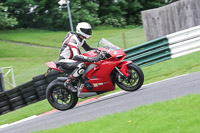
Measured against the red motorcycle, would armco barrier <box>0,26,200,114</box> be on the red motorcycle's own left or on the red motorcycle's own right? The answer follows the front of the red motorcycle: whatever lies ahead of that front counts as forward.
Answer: on the red motorcycle's own left

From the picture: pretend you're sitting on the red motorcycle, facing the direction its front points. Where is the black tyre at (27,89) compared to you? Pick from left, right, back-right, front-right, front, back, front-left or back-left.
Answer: back-left

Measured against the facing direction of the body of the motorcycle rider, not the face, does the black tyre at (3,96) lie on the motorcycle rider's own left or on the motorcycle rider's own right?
on the motorcycle rider's own left

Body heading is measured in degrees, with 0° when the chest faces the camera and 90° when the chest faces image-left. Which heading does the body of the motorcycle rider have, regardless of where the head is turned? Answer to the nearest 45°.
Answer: approximately 270°

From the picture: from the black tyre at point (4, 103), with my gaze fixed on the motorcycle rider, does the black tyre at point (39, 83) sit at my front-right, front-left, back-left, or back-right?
front-left

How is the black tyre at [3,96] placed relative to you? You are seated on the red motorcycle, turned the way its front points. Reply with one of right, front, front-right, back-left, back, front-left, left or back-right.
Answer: back-left

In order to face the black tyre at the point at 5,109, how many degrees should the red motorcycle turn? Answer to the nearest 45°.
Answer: approximately 135° to its left

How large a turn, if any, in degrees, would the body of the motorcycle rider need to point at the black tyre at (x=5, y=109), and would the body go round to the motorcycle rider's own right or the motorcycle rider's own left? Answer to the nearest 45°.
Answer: approximately 135° to the motorcycle rider's own left

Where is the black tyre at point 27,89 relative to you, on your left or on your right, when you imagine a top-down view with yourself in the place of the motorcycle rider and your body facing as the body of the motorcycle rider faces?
on your left

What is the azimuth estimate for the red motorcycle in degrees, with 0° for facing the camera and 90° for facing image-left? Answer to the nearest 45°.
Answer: approximately 270°
